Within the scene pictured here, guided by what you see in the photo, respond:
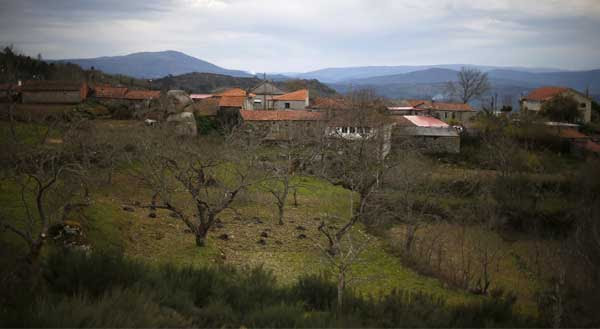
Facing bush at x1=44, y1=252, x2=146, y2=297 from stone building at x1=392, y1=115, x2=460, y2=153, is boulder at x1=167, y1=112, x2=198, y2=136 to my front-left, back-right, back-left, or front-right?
front-right

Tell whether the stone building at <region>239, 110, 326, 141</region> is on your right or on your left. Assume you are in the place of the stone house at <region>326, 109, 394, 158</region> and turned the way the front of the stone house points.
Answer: on your right

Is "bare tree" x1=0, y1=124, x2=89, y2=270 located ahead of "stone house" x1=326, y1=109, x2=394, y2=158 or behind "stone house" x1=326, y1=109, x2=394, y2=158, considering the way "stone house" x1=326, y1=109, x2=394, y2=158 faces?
ahead

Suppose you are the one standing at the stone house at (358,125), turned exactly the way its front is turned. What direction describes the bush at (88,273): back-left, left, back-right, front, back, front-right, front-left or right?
front

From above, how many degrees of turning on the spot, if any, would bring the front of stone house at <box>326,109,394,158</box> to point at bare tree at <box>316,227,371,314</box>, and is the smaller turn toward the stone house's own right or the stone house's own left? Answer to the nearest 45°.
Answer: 0° — it already faces it

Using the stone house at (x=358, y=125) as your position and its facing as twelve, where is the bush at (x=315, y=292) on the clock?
The bush is roughly at 12 o'clock from the stone house.

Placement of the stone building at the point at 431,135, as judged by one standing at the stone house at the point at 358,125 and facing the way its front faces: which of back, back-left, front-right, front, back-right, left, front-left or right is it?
back-left

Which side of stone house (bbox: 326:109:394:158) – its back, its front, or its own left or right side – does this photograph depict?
front

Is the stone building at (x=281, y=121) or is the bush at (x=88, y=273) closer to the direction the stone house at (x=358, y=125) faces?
the bush

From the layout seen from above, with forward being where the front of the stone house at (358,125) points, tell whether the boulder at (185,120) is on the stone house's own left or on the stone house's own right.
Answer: on the stone house's own right

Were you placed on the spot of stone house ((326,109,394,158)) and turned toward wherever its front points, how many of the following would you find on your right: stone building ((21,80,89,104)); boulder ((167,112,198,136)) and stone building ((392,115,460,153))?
2

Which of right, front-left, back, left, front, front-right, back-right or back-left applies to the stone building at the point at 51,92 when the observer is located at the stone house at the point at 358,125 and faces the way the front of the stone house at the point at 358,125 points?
right

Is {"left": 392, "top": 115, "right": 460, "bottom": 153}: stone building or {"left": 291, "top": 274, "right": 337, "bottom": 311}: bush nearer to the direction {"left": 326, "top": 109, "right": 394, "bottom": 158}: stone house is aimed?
the bush
